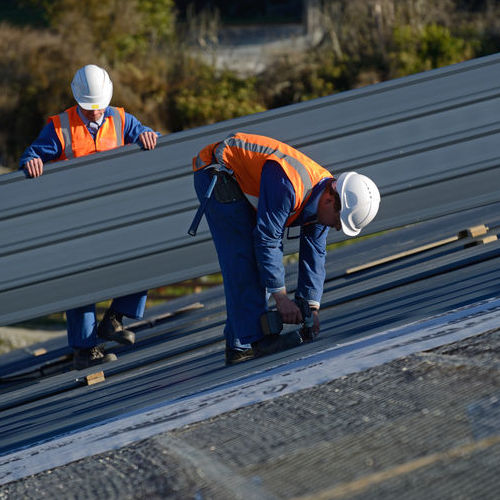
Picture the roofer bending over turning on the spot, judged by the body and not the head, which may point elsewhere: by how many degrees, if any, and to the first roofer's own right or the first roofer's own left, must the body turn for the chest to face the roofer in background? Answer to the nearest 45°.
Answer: approximately 135° to the first roofer's own left

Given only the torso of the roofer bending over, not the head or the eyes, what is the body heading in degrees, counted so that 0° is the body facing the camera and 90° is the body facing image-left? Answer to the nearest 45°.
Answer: approximately 270°

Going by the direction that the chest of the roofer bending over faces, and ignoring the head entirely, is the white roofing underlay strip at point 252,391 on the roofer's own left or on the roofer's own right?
on the roofer's own right
